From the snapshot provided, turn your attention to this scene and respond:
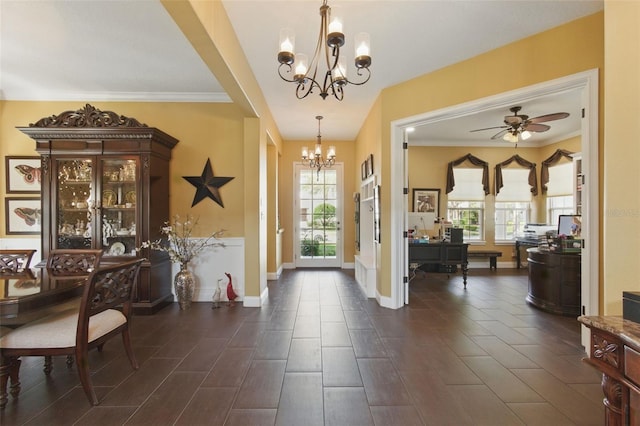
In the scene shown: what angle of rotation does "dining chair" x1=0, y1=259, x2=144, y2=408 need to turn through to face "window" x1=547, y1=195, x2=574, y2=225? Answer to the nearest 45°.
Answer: approximately 135° to its right

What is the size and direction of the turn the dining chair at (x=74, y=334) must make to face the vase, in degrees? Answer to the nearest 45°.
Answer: approximately 90° to its right

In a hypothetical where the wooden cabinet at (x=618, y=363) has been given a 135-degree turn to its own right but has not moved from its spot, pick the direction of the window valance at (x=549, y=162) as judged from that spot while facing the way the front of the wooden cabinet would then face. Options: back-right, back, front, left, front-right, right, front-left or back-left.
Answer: front

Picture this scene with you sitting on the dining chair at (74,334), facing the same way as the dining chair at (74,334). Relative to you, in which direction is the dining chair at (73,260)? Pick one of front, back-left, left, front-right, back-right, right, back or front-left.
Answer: front-right

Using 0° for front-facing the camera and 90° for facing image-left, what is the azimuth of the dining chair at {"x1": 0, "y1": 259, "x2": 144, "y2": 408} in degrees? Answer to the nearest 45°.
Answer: approximately 135°

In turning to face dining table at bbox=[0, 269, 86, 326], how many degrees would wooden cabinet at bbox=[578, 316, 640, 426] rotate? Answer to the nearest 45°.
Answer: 0° — it already faces it

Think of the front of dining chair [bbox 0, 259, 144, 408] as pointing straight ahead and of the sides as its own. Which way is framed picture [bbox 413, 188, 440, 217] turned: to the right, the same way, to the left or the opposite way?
to the left

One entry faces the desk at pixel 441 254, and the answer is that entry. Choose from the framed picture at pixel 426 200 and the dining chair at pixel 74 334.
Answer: the framed picture

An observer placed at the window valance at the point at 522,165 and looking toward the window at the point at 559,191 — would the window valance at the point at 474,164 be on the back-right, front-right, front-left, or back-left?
back-right

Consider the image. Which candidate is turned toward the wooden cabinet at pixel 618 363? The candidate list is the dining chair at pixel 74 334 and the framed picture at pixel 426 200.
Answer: the framed picture

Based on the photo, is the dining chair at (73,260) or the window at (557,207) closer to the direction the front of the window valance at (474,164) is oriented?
the dining chair

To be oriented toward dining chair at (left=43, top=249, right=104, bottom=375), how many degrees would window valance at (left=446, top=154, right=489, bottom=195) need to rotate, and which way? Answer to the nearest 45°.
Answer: approximately 45° to its right

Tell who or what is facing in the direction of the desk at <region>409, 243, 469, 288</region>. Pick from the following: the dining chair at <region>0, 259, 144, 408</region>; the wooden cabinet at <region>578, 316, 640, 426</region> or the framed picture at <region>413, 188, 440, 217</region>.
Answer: the framed picture

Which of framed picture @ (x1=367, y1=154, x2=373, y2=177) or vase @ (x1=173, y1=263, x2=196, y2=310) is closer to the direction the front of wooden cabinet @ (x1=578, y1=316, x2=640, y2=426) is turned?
the vase

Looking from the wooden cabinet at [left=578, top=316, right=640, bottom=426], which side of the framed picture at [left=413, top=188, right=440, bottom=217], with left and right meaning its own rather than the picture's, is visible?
front

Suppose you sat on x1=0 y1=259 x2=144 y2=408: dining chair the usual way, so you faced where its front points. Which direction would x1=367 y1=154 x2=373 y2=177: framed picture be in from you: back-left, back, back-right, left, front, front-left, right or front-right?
back-right
